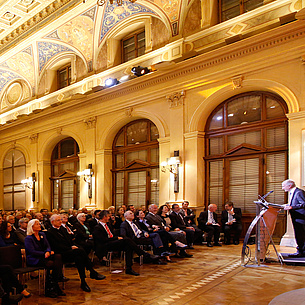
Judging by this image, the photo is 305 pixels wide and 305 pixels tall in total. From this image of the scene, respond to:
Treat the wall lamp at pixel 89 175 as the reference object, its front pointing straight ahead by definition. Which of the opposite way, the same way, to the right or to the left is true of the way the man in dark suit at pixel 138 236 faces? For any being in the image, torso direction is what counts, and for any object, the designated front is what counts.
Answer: to the left

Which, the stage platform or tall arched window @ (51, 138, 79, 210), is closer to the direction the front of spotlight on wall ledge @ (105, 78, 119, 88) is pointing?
the stage platform

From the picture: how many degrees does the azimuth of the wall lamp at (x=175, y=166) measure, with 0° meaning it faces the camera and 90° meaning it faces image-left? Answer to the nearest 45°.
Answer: approximately 45°

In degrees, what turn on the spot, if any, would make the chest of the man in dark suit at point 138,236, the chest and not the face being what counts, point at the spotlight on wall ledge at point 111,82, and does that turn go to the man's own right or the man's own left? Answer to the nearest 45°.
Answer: approximately 135° to the man's own left

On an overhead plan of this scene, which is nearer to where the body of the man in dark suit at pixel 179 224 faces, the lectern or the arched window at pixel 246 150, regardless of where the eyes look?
the lectern

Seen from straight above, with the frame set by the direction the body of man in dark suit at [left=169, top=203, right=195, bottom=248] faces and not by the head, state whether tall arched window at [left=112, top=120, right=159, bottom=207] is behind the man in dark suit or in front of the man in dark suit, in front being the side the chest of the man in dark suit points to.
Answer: behind

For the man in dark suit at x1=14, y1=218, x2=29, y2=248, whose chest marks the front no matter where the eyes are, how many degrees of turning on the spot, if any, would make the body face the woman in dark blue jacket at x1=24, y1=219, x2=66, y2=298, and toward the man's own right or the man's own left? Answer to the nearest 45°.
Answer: approximately 45° to the man's own right

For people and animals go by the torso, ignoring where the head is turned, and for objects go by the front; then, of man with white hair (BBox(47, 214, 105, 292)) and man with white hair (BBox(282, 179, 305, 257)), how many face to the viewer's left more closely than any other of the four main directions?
1
